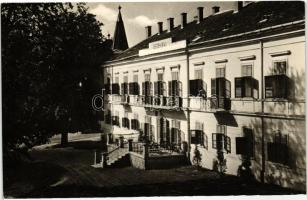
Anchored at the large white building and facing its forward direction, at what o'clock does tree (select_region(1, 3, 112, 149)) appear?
The tree is roughly at 1 o'clock from the large white building.

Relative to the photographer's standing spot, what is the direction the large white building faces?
facing the viewer and to the left of the viewer
